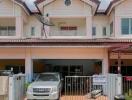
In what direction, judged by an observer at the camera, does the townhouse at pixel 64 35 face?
facing the viewer

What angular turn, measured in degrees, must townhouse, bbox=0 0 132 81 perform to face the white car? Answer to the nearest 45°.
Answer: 0° — it already faces it

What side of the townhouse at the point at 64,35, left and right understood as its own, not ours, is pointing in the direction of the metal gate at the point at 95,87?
front
